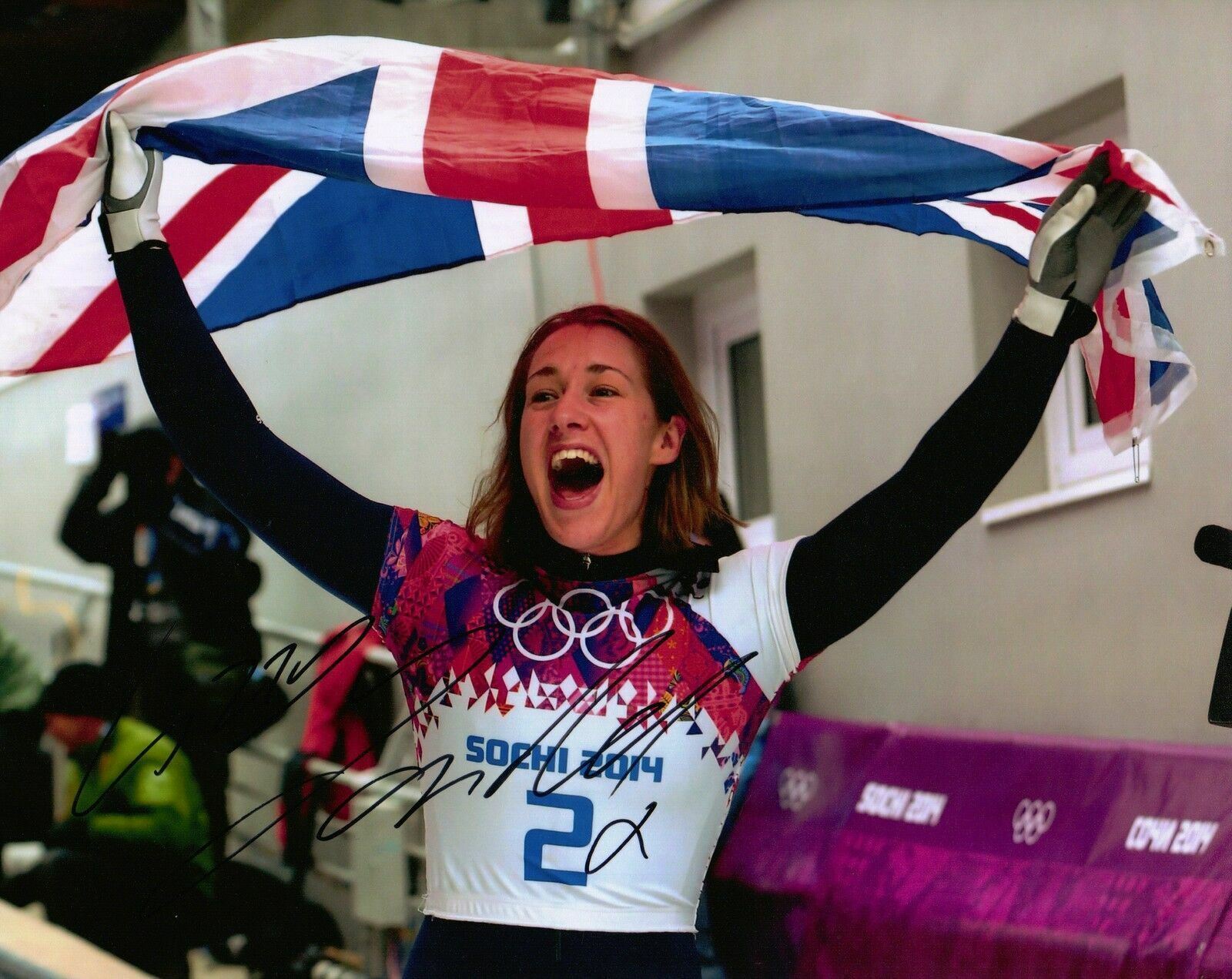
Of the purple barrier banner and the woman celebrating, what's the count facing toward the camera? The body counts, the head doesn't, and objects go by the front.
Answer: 2

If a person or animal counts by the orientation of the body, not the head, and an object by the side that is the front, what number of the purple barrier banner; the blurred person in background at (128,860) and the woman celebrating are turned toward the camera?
2

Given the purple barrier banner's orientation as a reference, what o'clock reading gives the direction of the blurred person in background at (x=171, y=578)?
The blurred person in background is roughly at 4 o'clock from the purple barrier banner.

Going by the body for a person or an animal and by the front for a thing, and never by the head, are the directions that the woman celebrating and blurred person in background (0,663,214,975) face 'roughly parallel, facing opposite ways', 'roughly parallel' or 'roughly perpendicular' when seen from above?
roughly perpendicular
